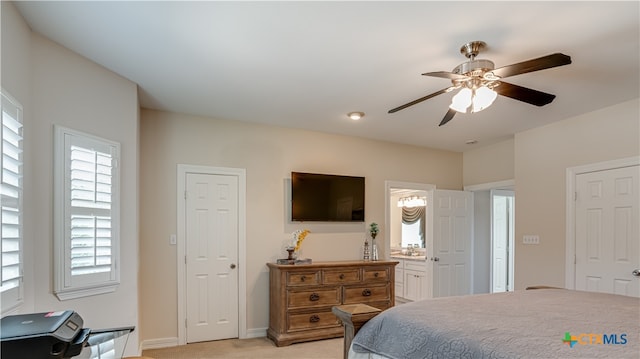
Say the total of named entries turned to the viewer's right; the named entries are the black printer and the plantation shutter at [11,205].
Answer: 2

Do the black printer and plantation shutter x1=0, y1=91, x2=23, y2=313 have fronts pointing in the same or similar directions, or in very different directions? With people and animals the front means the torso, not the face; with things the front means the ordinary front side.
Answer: same or similar directions

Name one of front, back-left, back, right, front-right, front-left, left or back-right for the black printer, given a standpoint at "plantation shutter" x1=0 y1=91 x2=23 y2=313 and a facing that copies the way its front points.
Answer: right

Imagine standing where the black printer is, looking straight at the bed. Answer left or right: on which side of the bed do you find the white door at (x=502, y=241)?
left

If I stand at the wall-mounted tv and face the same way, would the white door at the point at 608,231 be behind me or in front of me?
in front

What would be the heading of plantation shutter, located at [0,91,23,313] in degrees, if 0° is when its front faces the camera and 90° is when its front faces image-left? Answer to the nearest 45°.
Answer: approximately 270°

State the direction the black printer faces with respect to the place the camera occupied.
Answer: facing to the right of the viewer

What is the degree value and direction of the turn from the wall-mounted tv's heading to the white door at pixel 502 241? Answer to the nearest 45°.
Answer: approximately 90° to its left

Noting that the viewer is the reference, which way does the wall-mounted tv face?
facing the viewer and to the right of the viewer
